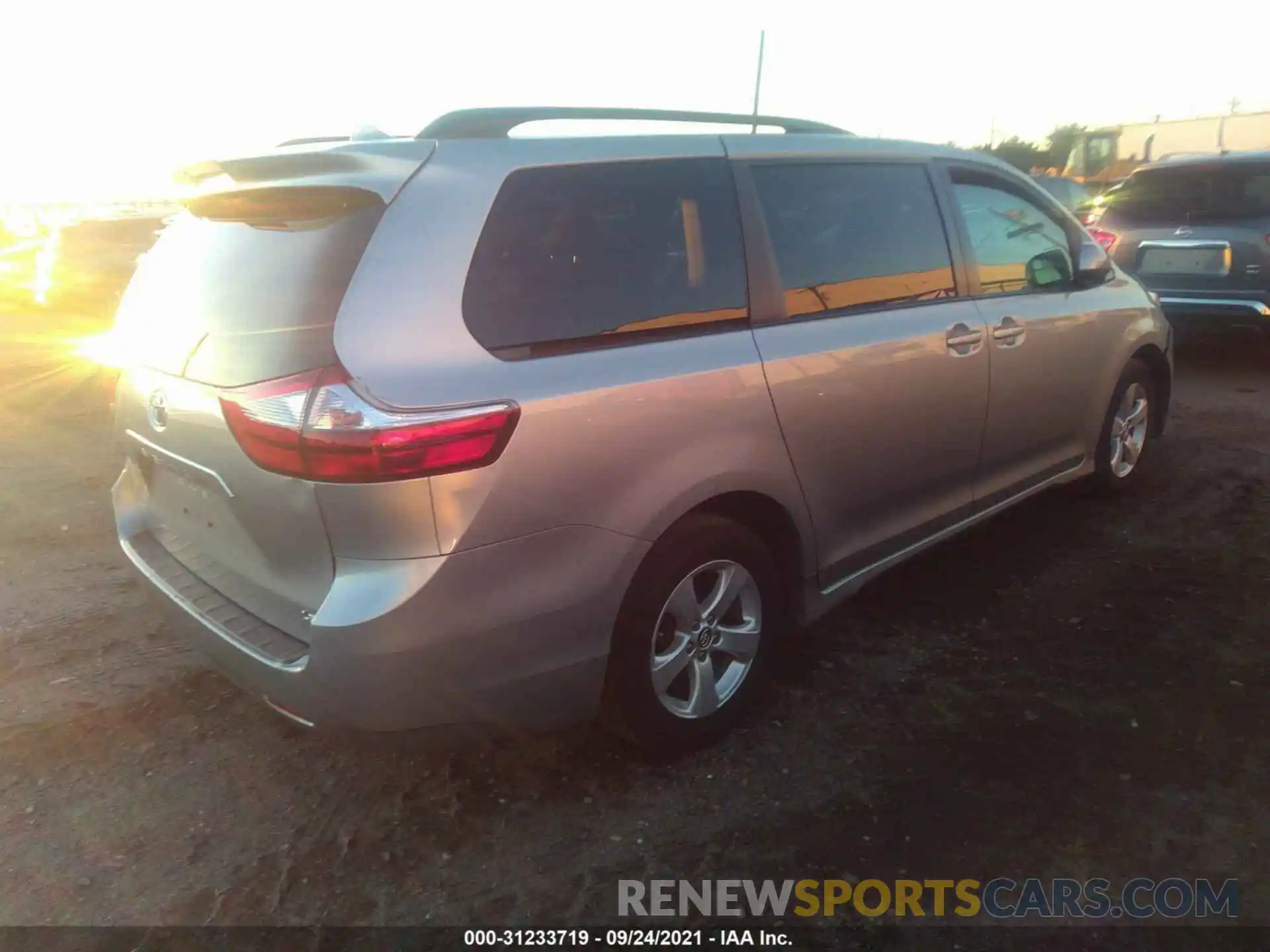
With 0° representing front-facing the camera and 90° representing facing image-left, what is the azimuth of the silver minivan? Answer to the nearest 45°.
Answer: approximately 225°

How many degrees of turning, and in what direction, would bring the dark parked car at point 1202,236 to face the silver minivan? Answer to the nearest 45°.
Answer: approximately 180°

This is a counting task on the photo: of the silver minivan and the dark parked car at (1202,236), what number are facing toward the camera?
0

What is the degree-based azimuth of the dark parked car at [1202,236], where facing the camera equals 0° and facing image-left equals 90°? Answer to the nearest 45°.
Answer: approximately 180°

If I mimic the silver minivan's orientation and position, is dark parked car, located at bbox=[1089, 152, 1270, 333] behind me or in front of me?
in front
